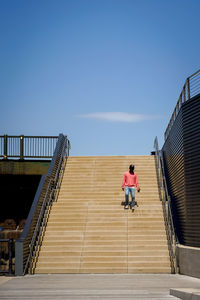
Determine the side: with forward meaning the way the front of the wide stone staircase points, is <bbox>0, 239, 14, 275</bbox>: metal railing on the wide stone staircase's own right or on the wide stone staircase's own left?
on the wide stone staircase's own right

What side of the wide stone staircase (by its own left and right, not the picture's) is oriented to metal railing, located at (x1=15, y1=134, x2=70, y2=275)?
right

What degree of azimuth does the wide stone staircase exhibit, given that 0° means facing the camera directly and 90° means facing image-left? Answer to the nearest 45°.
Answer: approximately 0°

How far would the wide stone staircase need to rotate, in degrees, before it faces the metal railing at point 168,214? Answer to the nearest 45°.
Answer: approximately 90° to its left

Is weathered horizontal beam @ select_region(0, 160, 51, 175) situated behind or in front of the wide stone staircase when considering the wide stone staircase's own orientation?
behind

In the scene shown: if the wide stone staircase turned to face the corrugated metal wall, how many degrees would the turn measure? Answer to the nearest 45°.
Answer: approximately 45° to its left
